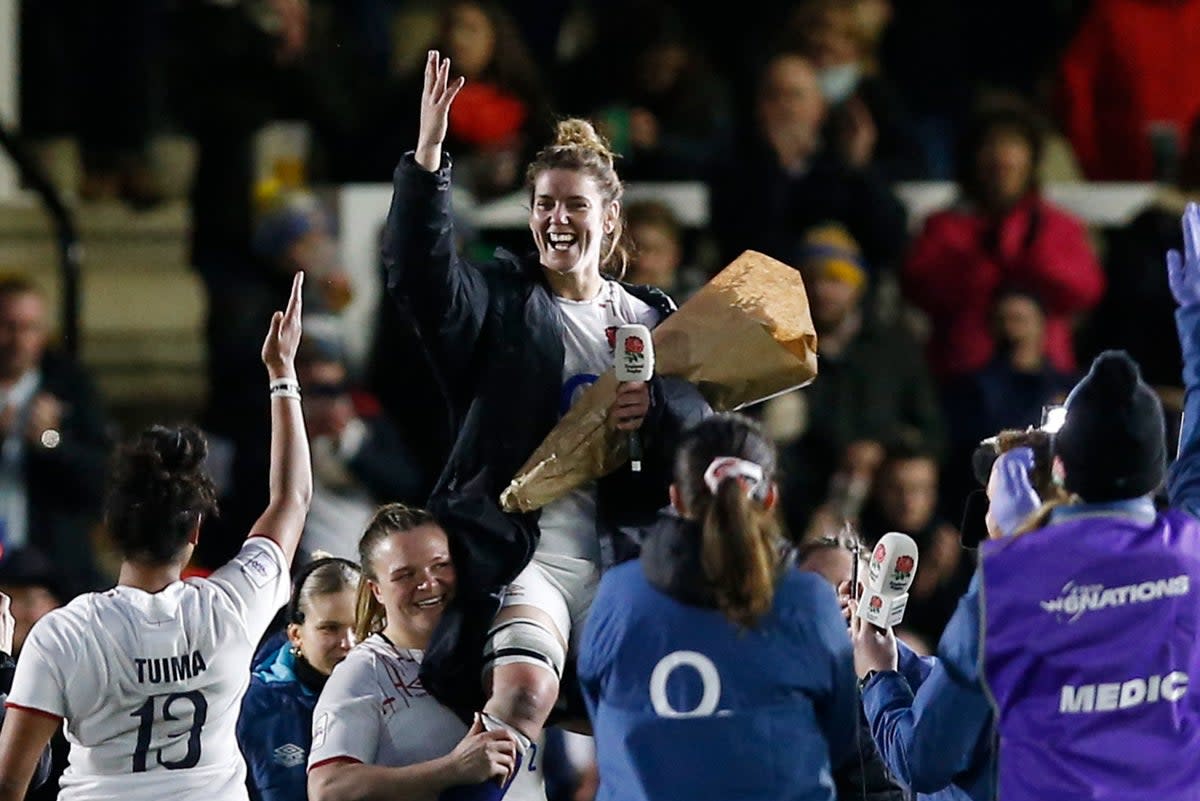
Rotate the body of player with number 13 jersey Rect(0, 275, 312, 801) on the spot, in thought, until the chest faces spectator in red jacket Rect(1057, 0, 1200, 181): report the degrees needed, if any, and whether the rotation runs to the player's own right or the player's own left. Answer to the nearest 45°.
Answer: approximately 45° to the player's own right

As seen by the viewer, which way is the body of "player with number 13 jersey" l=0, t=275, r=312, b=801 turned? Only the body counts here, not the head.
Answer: away from the camera

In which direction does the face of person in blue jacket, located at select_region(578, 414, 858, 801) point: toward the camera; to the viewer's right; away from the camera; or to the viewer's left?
away from the camera

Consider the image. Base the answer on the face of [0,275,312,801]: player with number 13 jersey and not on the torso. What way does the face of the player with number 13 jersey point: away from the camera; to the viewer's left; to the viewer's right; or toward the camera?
away from the camera

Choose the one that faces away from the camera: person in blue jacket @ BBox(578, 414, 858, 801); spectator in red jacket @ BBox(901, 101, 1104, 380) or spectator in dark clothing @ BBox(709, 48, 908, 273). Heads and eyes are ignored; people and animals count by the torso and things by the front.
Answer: the person in blue jacket

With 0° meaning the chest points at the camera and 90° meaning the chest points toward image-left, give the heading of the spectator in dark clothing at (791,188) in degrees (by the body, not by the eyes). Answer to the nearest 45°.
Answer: approximately 0°

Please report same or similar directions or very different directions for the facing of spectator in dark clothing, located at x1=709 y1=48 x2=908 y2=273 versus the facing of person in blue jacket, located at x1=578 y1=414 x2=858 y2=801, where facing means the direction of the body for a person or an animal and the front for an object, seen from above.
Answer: very different directions

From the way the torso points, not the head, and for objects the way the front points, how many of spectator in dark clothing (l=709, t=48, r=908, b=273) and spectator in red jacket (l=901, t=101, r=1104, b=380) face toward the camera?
2

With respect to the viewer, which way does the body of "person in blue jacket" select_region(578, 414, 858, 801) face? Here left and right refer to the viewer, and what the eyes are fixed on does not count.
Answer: facing away from the viewer

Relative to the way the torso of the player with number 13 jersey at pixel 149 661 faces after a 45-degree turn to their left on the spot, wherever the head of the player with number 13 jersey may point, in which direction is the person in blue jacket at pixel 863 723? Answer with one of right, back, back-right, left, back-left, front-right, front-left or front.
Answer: back-right

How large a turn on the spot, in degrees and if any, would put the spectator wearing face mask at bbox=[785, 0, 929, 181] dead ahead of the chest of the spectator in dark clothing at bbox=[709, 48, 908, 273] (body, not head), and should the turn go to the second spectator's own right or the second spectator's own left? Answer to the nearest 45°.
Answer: approximately 135° to the second spectator's own left
